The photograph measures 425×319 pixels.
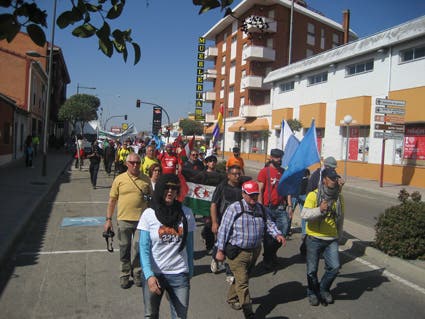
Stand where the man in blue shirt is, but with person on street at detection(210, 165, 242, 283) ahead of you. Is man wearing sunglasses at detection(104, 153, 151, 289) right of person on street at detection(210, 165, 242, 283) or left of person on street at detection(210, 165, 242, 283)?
left

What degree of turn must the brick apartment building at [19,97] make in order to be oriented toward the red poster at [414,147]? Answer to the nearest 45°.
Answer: approximately 45° to its right

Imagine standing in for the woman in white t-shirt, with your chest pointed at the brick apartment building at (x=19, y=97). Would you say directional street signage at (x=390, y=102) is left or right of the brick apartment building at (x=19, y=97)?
right

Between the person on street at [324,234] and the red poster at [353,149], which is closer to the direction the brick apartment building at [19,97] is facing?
the red poster

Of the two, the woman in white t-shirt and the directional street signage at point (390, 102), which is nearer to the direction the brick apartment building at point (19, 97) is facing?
the directional street signage

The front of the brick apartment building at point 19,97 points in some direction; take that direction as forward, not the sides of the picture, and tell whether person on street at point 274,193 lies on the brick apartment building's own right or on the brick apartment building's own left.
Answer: on the brick apartment building's own right

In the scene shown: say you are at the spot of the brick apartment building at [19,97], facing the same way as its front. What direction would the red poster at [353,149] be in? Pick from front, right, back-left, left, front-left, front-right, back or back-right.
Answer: front-right

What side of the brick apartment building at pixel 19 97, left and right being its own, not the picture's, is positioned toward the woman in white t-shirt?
right

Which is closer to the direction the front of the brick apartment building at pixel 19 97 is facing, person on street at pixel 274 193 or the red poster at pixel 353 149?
the red poster

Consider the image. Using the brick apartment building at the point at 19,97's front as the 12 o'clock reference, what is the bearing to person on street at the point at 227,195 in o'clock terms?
The person on street is roughly at 3 o'clock from the brick apartment building.

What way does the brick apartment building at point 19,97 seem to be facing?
to the viewer's right

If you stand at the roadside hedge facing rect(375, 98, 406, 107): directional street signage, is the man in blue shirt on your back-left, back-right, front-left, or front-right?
back-left

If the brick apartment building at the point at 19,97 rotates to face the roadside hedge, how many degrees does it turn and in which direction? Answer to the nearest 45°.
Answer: approximately 90° to its right

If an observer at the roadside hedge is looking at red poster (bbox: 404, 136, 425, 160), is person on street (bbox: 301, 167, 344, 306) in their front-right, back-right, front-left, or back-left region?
back-left
